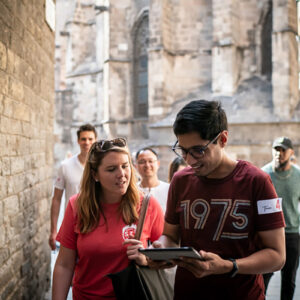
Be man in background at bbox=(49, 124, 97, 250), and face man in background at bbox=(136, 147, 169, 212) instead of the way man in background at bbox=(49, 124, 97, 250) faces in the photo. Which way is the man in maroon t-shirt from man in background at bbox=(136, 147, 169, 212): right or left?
right

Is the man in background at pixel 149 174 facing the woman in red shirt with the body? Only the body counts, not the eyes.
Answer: yes

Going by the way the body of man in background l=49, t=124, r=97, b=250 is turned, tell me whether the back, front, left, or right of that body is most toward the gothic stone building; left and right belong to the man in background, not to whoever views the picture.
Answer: back

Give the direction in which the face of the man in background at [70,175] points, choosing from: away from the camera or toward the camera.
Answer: toward the camera

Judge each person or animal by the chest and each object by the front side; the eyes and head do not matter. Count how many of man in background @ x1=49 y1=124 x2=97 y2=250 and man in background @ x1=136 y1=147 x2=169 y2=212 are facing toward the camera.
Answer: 2

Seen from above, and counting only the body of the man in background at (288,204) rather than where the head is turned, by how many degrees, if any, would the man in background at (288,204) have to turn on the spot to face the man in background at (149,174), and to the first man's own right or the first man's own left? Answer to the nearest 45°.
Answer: approximately 45° to the first man's own right

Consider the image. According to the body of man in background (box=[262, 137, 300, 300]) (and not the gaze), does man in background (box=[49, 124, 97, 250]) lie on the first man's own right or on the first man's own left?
on the first man's own right

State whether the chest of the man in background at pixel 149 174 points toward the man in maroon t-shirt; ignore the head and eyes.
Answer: yes

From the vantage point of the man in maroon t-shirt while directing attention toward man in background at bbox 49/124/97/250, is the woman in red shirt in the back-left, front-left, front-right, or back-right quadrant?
front-left

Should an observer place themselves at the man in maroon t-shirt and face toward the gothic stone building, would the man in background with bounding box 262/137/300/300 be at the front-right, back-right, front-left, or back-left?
front-right

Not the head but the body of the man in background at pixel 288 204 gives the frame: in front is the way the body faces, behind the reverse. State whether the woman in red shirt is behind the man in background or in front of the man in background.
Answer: in front

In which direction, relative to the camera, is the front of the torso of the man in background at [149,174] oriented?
toward the camera

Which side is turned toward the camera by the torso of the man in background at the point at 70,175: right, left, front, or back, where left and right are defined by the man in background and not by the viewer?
front
